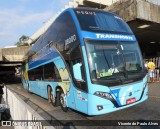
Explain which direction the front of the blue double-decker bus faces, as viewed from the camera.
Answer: facing the viewer and to the right of the viewer
